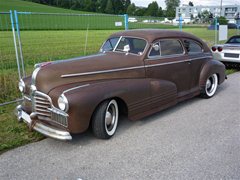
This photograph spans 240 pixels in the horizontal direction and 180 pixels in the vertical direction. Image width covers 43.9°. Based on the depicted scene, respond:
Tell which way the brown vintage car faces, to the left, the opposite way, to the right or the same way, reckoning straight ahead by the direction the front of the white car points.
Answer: the opposite way

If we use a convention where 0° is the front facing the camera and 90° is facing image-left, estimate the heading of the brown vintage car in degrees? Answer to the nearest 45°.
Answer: approximately 45°

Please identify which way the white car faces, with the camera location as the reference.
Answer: facing away from the viewer and to the right of the viewer

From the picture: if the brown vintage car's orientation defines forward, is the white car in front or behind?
behind
